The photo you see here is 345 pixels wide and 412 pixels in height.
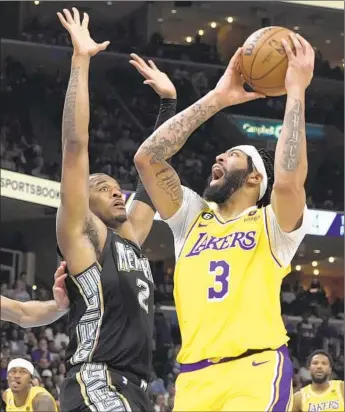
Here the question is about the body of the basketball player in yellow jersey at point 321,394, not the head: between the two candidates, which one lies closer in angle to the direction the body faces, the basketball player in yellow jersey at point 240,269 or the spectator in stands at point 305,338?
the basketball player in yellow jersey

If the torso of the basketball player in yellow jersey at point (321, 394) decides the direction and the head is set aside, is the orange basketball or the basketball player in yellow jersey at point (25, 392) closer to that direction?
the orange basketball

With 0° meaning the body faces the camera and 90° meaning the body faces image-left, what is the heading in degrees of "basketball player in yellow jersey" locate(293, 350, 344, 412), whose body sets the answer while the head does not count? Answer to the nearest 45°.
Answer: approximately 0°

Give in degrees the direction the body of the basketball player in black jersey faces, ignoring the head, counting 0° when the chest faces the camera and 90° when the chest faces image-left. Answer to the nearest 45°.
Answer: approximately 315°

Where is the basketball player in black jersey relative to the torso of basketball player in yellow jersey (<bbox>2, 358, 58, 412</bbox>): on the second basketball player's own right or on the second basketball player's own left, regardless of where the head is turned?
on the second basketball player's own left

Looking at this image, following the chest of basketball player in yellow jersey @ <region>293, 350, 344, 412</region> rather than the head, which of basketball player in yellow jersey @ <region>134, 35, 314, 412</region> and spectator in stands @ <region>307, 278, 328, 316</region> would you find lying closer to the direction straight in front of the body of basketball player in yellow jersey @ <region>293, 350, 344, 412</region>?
the basketball player in yellow jersey

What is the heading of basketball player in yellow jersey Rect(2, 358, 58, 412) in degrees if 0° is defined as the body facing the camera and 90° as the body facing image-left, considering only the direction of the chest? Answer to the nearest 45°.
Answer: approximately 45°

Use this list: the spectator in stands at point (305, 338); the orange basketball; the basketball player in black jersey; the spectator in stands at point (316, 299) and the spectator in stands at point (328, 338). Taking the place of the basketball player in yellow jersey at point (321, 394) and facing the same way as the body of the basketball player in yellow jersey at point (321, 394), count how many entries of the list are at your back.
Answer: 3

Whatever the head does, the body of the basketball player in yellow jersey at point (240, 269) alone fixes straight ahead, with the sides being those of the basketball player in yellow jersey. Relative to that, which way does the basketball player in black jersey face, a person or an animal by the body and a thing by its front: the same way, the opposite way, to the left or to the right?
to the left

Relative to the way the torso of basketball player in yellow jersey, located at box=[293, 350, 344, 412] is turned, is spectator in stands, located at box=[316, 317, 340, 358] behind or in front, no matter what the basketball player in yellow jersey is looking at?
behind
